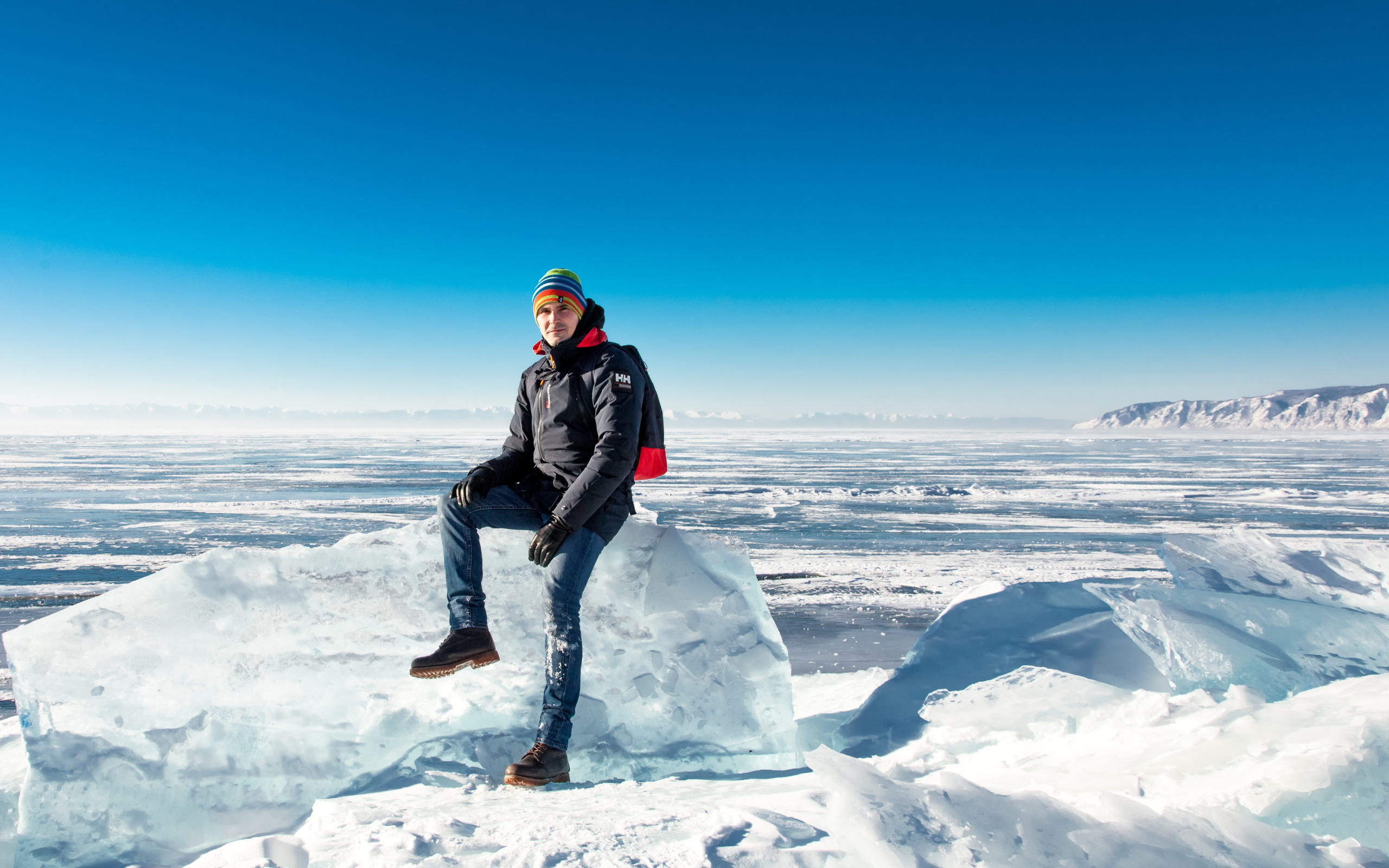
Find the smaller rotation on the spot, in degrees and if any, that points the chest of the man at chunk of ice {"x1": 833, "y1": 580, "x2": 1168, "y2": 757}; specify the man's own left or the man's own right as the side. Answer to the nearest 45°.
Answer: approximately 135° to the man's own left

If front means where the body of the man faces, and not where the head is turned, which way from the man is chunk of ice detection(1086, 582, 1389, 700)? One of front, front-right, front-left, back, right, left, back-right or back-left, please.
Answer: back-left

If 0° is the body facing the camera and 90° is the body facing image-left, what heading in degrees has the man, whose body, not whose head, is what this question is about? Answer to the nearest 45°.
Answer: approximately 45°

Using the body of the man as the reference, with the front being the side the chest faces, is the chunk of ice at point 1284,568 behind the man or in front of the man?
behind

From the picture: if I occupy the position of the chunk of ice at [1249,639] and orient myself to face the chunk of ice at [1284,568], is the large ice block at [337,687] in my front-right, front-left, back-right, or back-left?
back-left

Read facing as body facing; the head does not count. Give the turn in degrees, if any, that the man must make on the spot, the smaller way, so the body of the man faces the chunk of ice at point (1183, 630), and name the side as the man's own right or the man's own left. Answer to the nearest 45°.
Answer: approximately 135° to the man's own left
